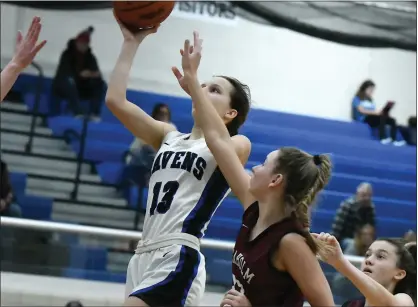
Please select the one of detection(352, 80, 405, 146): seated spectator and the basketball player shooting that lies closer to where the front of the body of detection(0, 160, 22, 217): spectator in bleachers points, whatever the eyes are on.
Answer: the basketball player shooting

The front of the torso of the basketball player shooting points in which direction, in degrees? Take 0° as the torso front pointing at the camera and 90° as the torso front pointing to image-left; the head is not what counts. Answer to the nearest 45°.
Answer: approximately 45°

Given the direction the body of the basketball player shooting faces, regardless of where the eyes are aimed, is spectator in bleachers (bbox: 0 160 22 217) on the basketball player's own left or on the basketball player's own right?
on the basketball player's own right

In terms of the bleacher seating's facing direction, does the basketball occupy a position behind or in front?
in front

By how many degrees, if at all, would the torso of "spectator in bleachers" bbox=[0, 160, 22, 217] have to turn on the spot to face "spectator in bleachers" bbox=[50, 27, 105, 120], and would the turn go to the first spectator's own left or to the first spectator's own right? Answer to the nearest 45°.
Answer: approximately 135° to the first spectator's own left

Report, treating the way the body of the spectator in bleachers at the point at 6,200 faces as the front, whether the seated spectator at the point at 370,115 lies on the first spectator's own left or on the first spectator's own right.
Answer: on the first spectator's own left

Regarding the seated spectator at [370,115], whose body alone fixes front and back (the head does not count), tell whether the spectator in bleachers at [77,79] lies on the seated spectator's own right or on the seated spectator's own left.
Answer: on the seated spectator's own right

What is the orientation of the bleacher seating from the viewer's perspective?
toward the camera

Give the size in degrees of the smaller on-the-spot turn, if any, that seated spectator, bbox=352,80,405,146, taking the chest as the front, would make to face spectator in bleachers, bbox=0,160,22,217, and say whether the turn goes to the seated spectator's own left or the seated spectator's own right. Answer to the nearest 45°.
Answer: approximately 90° to the seated spectator's own right

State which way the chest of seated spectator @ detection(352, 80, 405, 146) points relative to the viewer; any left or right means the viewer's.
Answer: facing the viewer and to the right of the viewer

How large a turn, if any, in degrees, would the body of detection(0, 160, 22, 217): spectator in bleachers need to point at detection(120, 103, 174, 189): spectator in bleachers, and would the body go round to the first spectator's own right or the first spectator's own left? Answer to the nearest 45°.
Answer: approximately 90° to the first spectator's own left

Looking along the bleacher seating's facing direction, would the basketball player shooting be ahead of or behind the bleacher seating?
ahead

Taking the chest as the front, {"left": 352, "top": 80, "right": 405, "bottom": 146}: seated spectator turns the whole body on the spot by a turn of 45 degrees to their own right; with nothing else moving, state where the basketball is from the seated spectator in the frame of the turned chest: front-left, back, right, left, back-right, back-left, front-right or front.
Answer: front
